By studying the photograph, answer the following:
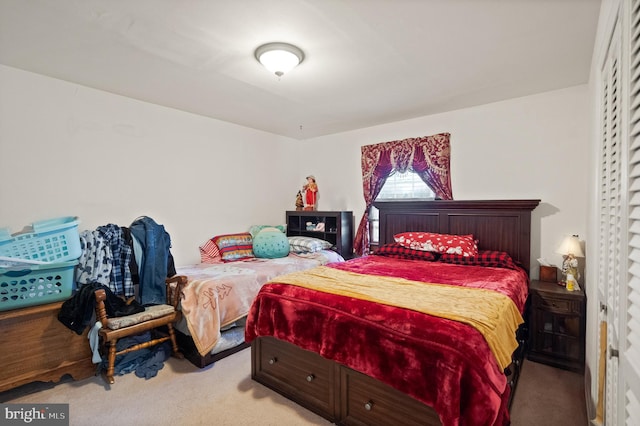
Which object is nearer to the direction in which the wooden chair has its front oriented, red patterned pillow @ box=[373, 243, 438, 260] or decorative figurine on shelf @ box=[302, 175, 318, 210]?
the red patterned pillow

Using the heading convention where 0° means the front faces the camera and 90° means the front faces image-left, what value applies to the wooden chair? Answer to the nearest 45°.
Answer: approximately 315°

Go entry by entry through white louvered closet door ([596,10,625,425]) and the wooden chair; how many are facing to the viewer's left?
1

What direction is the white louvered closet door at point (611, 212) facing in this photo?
to the viewer's left

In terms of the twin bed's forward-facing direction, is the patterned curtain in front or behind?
behind

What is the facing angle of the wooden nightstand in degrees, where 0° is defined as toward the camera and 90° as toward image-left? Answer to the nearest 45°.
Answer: approximately 45°

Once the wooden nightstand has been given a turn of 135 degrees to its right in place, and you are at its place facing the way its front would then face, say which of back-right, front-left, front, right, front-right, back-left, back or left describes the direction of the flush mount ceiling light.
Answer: back-left

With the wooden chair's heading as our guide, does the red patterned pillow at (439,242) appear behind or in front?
in front

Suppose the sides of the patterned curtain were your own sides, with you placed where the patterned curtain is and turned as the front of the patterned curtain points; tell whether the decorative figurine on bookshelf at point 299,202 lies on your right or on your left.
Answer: on your right

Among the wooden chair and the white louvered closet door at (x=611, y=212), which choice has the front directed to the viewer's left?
the white louvered closet door

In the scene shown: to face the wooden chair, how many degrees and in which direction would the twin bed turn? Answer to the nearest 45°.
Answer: approximately 45° to its right

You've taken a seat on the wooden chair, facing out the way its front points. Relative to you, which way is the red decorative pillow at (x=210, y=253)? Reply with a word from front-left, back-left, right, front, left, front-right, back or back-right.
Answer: left
